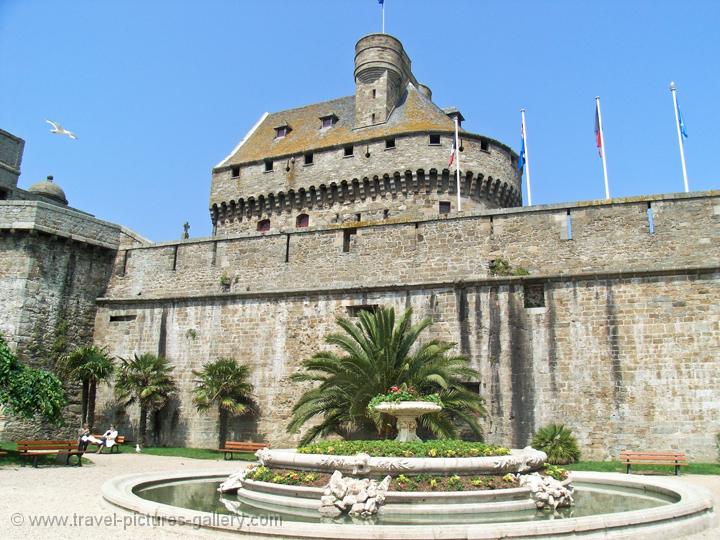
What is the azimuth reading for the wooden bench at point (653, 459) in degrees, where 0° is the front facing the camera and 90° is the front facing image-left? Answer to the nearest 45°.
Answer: approximately 0°

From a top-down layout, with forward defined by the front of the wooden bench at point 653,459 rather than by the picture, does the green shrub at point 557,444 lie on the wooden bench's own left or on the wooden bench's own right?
on the wooden bench's own right

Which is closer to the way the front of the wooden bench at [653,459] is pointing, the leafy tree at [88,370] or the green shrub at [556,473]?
the green shrub

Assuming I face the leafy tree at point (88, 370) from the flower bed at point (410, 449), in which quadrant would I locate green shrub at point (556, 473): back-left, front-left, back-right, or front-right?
back-right

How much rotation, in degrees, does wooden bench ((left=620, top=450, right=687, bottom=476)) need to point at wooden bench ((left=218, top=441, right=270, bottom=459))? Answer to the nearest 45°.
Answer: approximately 90° to its right

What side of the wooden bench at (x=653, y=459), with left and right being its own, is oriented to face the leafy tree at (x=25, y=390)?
right

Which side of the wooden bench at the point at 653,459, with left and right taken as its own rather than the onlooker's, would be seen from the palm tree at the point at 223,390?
right

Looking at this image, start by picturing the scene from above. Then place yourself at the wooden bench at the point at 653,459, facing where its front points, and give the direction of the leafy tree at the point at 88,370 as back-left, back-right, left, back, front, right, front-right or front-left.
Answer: right

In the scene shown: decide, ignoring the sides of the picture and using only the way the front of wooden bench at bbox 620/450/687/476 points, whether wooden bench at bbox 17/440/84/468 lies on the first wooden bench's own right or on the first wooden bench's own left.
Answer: on the first wooden bench's own right
